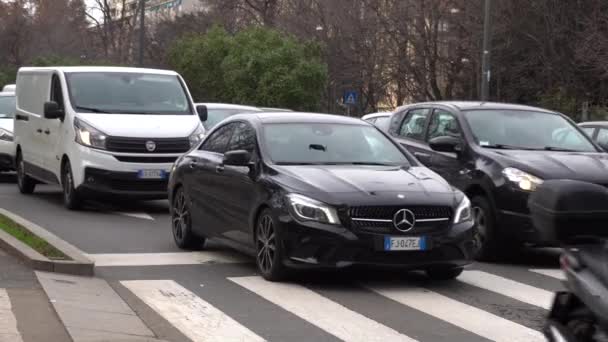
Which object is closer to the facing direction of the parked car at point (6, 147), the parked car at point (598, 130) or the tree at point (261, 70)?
the parked car

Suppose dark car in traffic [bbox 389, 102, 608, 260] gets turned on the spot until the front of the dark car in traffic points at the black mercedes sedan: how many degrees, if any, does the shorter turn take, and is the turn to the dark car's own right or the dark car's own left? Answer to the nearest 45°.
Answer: approximately 90° to the dark car's own right

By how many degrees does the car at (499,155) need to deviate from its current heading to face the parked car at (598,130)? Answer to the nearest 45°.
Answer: approximately 135° to its left

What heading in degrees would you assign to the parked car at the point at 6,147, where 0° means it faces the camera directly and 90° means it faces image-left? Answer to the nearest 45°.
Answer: approximately 315°

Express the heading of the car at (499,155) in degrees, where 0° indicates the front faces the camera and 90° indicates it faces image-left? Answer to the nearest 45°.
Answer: approximately 315°

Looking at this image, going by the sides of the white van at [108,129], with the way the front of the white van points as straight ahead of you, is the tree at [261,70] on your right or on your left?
on your left

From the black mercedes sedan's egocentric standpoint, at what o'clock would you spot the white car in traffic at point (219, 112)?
The white car in traffic is roughly at 7 o'clock from the black mercedes sedan.

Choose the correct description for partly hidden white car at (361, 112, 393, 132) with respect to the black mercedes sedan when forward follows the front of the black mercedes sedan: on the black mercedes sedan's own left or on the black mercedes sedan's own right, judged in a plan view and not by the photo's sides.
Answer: on the black mercedes sedan's own left

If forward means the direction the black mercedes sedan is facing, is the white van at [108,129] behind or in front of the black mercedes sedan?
behind
